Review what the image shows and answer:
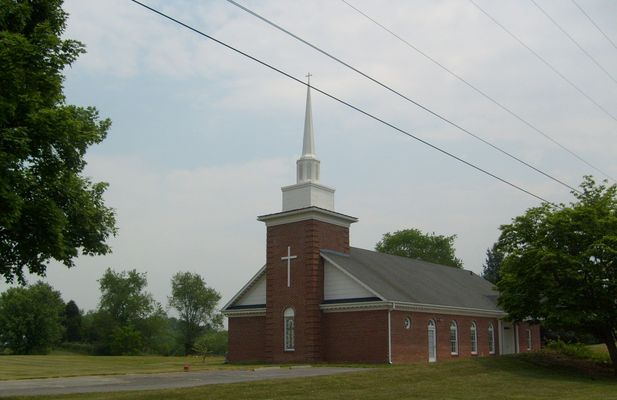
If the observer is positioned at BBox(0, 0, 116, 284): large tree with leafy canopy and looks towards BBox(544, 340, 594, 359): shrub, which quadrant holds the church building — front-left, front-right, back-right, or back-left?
front-left

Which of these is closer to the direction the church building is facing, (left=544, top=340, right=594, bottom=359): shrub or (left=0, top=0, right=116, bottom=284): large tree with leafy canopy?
the large tree with leafy canopy

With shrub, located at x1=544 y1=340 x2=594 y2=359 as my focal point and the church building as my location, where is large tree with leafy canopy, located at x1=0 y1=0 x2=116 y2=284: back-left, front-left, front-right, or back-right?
back-right

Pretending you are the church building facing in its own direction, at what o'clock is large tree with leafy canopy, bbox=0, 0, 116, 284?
The large tree with leafy canopy is roughly at 11 o'clock from the church building.

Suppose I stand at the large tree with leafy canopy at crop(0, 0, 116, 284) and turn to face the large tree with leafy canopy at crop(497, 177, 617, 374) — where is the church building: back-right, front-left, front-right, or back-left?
front-left

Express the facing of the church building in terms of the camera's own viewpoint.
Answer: facing the viewer and to the left of the viewer

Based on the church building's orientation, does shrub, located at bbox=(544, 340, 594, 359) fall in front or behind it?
behind
